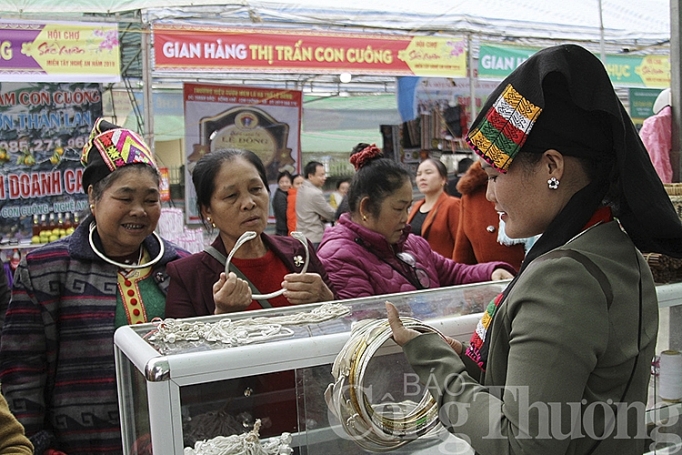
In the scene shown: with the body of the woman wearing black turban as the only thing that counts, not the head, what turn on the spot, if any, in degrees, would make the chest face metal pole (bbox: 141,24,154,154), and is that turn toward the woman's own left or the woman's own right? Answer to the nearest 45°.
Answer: approximately 45° to the woman's own right

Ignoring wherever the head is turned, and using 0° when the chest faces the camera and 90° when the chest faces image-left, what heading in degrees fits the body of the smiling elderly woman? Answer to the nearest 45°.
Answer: approximately 315°

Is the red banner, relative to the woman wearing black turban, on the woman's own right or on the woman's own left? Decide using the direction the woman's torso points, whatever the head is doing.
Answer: on the woman's own right

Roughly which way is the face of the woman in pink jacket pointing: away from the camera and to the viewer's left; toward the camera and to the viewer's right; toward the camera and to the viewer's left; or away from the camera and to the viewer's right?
toward the camera and to the viewer's right

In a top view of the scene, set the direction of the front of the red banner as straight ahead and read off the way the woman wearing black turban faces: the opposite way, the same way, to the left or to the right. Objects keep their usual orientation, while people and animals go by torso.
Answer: to the right

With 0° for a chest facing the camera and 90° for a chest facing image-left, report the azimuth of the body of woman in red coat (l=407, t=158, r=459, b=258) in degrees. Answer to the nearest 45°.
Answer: approximately 45°

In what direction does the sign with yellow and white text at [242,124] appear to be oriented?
toward the camera

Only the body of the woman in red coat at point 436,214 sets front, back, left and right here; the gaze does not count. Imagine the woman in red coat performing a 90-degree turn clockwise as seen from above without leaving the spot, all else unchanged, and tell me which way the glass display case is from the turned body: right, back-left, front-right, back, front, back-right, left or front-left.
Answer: back-left

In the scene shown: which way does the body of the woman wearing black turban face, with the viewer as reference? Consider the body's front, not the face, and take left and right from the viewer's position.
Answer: facing to the left of the viewer

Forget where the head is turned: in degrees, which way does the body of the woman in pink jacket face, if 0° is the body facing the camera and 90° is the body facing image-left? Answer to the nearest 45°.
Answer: approximately 315°

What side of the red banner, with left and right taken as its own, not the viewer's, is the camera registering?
front
